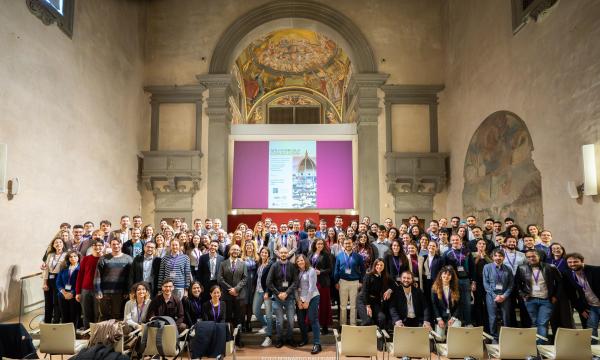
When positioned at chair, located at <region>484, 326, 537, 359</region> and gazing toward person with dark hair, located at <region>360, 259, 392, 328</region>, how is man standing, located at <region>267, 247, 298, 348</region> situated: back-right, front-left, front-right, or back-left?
front-left

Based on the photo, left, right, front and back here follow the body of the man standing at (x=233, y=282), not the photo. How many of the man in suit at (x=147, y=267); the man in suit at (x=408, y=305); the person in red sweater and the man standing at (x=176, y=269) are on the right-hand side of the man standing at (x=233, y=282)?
3

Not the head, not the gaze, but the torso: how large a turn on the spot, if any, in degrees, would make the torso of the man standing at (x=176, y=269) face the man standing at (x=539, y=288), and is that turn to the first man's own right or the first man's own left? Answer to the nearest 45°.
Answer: approximately 90° to the first man's own left

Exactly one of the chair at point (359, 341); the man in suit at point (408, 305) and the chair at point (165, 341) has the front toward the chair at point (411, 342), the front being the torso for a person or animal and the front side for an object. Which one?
the man in suit

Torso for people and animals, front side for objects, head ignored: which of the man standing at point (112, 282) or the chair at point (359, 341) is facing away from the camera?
the chair

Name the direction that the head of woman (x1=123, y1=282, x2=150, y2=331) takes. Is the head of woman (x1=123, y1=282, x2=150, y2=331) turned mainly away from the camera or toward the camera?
toward the camera

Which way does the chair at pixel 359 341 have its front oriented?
away from the camera

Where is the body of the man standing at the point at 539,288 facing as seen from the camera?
toward the camera

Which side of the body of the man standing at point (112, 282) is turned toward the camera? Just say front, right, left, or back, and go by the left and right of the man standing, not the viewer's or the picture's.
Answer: front

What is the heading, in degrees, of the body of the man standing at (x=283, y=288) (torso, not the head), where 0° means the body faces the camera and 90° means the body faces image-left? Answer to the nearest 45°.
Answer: approximately 0°

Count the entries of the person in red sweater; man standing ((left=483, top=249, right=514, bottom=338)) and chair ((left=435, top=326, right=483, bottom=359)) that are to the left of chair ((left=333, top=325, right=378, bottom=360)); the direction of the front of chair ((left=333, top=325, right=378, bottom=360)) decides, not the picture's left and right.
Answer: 1

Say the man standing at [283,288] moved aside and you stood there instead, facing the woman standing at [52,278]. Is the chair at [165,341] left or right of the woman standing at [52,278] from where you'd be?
left

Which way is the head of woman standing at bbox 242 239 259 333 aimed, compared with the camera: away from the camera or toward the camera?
toward the camera

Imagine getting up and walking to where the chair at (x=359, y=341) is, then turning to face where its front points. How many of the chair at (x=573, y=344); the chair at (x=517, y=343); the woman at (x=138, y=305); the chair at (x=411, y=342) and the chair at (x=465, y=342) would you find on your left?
1

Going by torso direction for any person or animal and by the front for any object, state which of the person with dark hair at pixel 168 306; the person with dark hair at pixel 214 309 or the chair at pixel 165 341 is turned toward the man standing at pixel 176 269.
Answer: the chair

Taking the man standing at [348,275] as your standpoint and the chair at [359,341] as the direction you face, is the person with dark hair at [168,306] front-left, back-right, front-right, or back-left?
front-right

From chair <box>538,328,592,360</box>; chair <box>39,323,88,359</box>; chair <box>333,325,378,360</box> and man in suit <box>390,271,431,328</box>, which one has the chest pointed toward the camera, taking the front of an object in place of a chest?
the man in suit

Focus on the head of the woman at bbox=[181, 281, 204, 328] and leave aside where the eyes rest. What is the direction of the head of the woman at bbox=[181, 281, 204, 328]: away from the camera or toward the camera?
toward the camera

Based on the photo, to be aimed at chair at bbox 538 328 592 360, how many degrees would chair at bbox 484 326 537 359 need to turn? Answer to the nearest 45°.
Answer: approximately 135° to its right

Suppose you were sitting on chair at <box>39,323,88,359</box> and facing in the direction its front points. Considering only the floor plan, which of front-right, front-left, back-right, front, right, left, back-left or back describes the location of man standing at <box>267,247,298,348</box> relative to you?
front-right

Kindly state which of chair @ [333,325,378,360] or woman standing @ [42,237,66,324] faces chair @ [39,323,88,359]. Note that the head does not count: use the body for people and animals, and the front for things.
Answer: the woman standing
